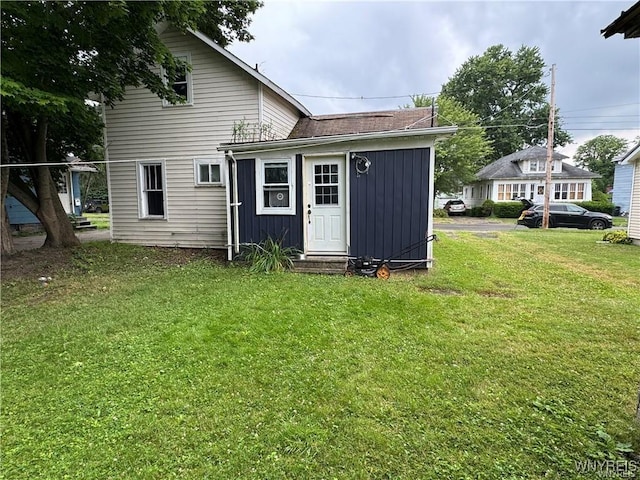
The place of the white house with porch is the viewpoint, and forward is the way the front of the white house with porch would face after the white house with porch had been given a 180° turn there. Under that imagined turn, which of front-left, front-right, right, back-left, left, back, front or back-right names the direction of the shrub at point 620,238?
back

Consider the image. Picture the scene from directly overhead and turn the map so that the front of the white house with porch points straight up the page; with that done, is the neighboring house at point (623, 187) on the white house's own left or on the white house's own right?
on the white house's own left

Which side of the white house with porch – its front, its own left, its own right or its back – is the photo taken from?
front

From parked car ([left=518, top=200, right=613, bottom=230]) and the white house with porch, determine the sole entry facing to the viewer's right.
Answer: the parked car

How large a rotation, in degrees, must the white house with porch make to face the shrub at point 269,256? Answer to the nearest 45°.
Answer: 0° — it already faces it

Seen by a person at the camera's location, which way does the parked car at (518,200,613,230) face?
facing to the right of the viewer

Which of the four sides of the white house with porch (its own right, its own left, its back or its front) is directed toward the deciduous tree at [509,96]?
back

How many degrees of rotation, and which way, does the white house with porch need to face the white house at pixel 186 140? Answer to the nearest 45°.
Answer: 0° — it already faces it

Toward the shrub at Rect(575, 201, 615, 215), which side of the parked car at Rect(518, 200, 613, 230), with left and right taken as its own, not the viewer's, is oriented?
left

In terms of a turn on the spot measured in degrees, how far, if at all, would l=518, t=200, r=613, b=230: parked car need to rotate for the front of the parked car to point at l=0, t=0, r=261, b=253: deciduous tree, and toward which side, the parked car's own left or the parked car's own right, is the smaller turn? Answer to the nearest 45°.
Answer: approximately 135° to the parked car's own right

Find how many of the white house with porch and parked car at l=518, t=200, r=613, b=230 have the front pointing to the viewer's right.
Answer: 1

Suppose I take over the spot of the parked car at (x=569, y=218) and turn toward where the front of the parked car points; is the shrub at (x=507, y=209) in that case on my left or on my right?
on my left

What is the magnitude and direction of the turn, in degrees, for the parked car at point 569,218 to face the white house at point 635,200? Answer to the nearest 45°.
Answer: approximately 90° to its right

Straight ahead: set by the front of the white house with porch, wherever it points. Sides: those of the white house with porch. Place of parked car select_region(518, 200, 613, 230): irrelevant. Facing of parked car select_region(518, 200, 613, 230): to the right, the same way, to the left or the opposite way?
to the left

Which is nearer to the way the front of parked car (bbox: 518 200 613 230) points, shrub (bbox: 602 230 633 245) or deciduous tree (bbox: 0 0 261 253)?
the shrub
